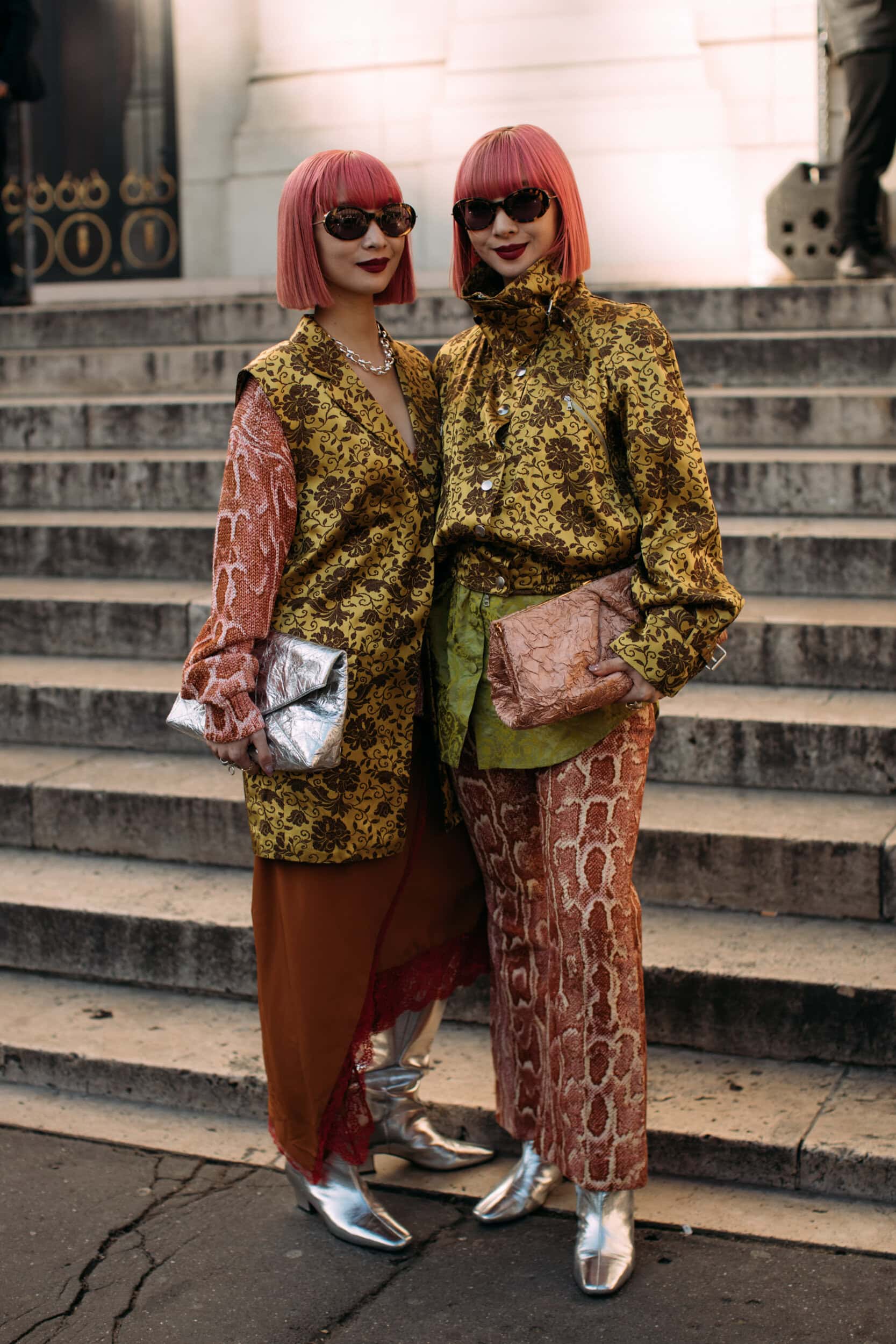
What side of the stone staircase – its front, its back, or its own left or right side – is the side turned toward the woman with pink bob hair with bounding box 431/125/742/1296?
front

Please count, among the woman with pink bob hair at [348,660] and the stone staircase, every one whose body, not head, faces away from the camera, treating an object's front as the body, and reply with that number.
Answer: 0

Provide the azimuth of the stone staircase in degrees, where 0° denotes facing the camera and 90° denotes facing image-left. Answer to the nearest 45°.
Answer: approximately 0°

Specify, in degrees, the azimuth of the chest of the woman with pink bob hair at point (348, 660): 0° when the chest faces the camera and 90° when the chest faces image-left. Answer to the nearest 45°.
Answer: approximately 315°
